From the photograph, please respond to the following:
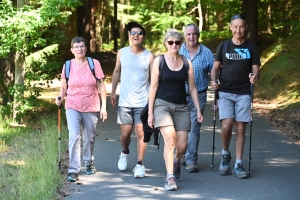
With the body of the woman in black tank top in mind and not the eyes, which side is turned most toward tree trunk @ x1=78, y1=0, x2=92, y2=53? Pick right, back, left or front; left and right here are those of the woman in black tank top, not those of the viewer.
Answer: back

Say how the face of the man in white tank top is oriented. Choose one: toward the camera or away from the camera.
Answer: toward the camera

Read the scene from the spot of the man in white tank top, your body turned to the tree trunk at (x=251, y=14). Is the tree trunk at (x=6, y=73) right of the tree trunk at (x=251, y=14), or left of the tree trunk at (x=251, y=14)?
left

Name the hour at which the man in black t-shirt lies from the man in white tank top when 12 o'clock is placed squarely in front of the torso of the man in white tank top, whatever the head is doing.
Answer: The man in black t-shirt is roughly at 9 o'clock from the man in white tank top.

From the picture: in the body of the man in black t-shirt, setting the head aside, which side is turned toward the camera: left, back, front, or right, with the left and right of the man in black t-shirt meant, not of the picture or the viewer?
front

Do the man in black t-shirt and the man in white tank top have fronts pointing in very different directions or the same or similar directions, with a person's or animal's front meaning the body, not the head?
same or similar directions

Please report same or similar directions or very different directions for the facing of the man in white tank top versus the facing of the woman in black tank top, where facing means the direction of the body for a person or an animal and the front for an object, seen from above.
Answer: same or similar directions

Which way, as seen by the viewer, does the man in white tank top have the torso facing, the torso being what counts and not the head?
toward the camera

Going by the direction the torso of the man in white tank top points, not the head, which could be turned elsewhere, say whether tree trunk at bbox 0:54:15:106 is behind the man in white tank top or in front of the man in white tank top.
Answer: behind

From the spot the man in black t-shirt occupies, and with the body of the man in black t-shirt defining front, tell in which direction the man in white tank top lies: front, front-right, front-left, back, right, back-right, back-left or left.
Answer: right

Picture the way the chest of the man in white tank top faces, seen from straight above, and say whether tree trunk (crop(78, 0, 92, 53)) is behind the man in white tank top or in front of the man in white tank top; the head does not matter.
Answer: behind

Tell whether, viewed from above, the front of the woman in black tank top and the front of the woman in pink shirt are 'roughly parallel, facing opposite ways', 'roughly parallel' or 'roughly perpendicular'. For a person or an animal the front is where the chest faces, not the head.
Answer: roughly parallel

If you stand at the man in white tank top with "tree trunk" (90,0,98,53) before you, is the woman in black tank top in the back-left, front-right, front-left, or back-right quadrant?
back-right

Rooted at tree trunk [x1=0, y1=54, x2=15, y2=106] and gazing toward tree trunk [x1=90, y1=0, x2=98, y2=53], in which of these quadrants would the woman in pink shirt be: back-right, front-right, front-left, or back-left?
back-right

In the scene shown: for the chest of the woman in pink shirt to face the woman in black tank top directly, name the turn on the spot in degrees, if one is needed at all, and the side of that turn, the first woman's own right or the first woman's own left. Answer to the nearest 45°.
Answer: approximately 45° to the first woman's own left

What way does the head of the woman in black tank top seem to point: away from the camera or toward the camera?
toward the camera
